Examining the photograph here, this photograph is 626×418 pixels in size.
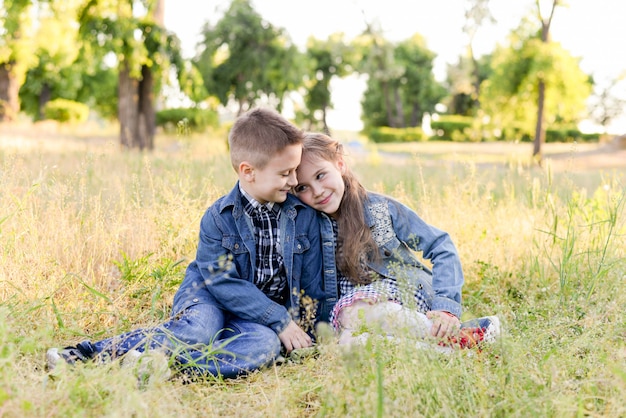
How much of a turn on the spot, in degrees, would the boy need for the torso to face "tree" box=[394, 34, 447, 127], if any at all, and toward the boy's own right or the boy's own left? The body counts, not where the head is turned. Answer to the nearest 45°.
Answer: approximately 135° to the boy's own left

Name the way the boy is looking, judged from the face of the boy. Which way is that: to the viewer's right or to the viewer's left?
to the viewer's right

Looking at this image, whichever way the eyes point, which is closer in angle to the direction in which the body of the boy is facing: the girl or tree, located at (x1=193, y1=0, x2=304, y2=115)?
the girl

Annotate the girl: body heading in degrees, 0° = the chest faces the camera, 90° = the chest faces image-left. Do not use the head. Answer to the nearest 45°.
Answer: approximately 45°

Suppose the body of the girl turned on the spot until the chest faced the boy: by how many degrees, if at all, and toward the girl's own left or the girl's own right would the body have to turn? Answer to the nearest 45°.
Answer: approximately 45° to the girl's own right

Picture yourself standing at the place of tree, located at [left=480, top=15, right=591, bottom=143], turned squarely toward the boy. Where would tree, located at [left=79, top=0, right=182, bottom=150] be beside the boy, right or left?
right

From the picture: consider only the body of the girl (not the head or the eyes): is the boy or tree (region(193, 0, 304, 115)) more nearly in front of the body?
the boy

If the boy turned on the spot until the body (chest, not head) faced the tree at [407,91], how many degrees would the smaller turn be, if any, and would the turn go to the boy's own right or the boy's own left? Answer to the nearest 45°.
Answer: approximately 135° to the boy's own left

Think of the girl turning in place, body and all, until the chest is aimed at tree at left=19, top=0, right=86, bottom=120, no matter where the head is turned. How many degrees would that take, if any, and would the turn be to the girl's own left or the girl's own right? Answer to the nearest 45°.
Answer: approximately 90° to the girl's own right
